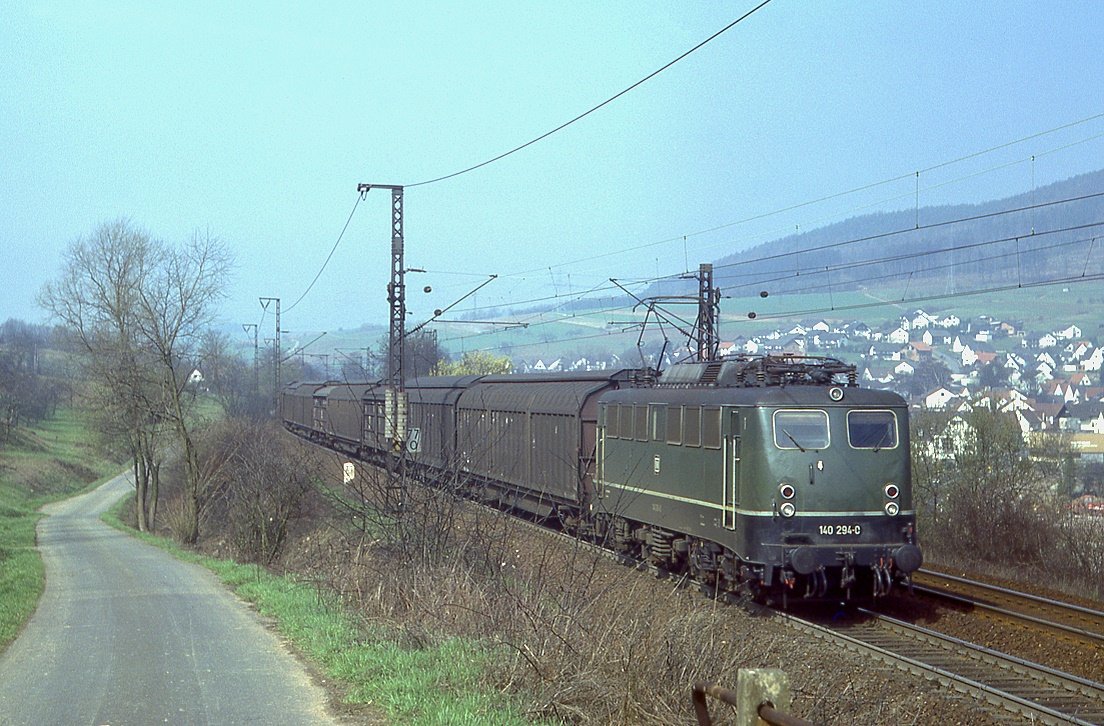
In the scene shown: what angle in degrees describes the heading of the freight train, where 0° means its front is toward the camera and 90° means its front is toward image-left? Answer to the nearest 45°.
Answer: approximately 315°

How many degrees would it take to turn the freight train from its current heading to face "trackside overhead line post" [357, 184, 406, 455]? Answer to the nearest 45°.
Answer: approximately 180°
